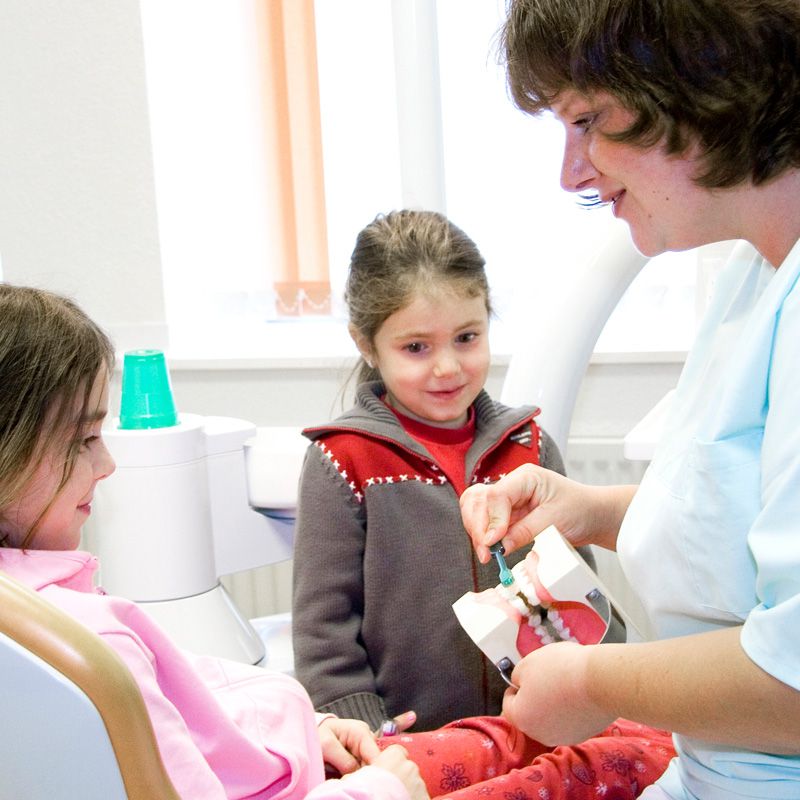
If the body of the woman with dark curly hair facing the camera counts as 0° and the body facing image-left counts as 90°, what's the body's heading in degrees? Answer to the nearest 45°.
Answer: approximately 90°

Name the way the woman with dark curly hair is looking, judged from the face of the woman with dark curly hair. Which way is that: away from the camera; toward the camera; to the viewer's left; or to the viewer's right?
to the viewer's left

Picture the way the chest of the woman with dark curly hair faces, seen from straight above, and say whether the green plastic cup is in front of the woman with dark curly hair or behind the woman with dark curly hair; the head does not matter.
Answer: in front
